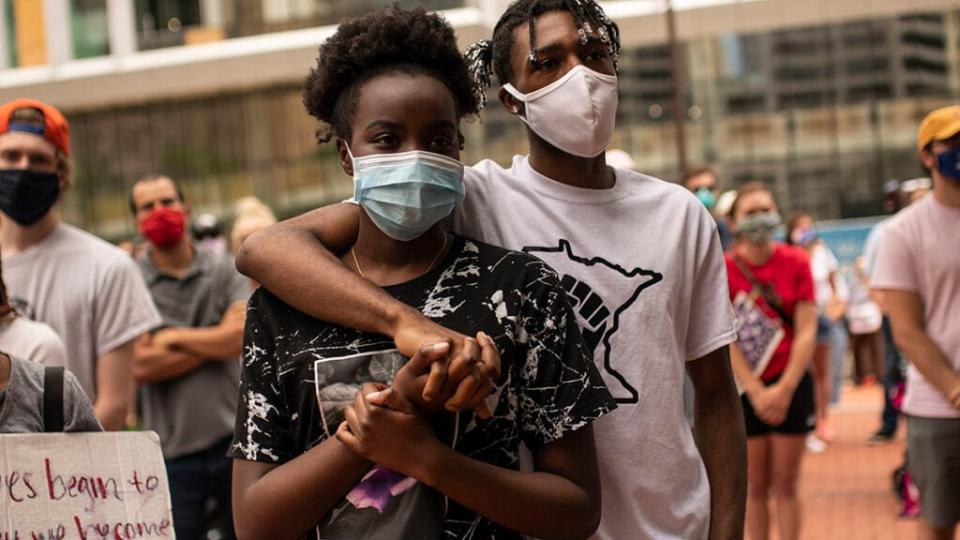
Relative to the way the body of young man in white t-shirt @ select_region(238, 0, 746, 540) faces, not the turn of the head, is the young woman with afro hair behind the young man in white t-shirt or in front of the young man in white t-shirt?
in front

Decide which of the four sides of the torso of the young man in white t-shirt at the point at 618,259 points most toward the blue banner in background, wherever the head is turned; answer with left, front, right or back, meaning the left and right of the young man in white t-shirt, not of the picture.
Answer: back

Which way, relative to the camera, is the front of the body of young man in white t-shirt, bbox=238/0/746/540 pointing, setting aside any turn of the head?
toward the camera

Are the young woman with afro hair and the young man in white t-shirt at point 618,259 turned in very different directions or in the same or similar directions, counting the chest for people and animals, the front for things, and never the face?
same or similar directions

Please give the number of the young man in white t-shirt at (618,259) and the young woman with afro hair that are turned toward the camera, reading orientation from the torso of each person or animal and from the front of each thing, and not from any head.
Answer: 2

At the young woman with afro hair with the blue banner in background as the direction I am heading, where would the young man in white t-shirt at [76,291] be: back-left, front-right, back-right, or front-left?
front-left

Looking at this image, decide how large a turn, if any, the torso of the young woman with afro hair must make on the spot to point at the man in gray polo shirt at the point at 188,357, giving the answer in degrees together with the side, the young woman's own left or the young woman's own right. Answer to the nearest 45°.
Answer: approximately 180°

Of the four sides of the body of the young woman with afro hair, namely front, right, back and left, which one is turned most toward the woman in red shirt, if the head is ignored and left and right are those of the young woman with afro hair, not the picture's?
back

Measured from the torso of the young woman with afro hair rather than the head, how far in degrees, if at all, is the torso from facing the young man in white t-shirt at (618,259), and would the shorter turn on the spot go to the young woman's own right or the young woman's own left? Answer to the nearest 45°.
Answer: approximately 135° to the young woman's own left

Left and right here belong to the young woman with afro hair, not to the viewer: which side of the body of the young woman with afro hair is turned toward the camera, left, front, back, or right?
front

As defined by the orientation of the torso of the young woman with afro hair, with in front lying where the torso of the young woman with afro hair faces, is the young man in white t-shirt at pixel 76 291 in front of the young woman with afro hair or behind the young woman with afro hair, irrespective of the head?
behind

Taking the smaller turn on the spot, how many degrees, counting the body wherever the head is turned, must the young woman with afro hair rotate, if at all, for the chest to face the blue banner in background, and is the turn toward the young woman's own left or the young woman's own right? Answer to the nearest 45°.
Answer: approximately 180°
